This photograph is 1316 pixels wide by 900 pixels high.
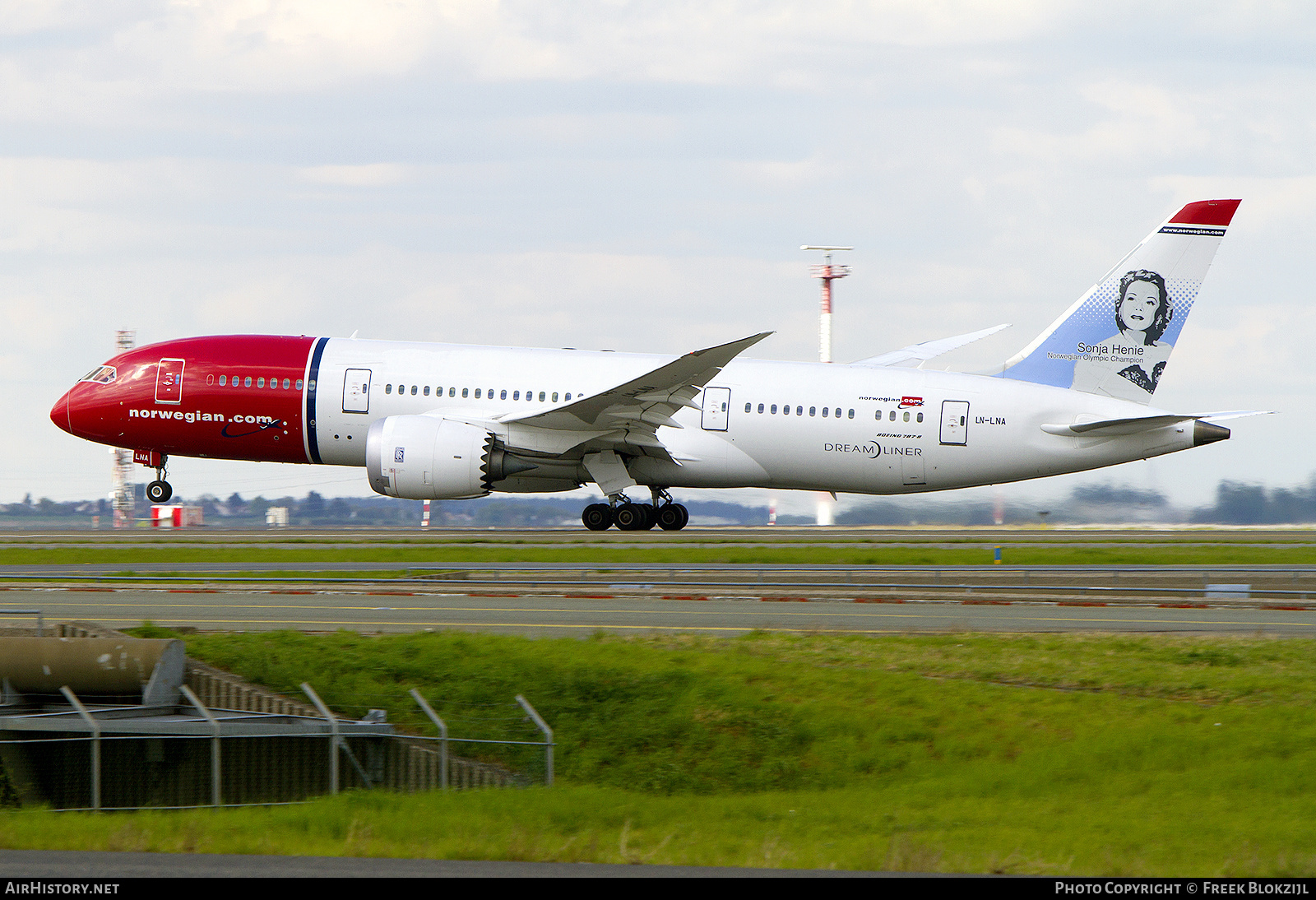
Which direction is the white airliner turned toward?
to the viewer's left
